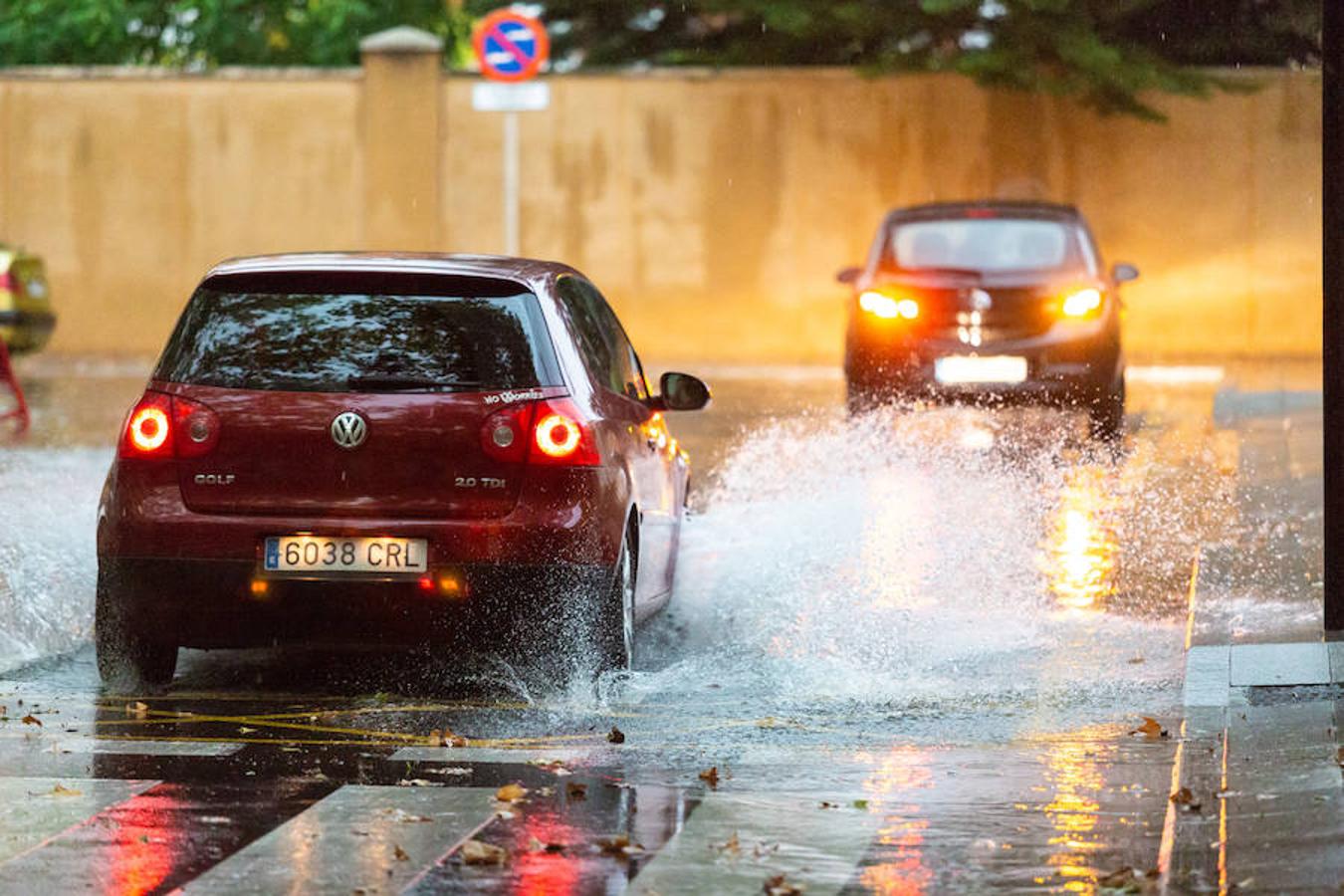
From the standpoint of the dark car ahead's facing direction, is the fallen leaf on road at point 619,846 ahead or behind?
behind

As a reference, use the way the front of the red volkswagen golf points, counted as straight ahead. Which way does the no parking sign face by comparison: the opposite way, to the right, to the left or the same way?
the opposite way

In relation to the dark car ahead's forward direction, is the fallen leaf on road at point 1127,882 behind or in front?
behind

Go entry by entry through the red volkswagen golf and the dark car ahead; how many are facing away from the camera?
2

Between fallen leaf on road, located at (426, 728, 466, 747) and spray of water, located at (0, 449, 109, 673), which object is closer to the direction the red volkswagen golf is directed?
the spray of water

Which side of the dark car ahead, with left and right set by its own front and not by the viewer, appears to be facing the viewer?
back

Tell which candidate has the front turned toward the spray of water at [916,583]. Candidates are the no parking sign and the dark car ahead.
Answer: the no parking sign

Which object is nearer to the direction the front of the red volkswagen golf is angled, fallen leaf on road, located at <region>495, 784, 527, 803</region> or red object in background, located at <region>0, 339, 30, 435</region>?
the red object in background

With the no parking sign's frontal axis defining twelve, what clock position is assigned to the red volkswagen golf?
The red volkswagen golf is roughly at 12 o'clock from the no parking sign.

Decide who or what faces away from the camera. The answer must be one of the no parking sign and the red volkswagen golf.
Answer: the red volkswagen golf

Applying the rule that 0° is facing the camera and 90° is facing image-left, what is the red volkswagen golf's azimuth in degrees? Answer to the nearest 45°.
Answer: approximately 180°

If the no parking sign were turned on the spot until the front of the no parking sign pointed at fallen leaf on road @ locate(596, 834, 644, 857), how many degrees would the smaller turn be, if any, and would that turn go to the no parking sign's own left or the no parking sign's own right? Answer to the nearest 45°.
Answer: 0° — it already faces it
